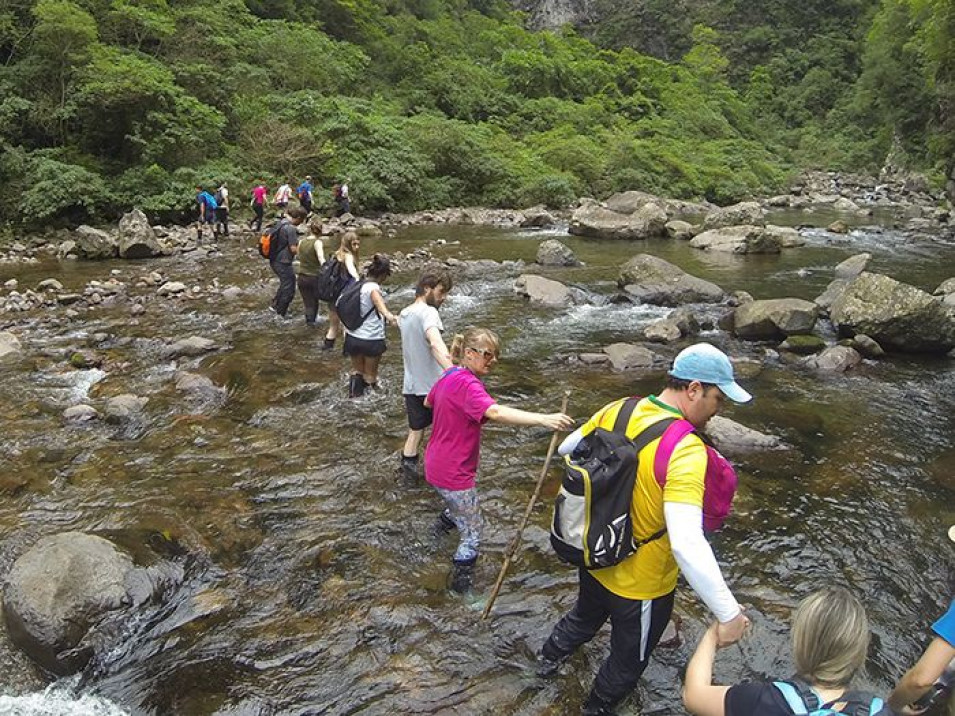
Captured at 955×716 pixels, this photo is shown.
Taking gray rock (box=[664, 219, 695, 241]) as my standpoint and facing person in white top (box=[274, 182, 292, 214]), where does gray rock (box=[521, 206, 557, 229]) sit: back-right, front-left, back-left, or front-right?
front-right

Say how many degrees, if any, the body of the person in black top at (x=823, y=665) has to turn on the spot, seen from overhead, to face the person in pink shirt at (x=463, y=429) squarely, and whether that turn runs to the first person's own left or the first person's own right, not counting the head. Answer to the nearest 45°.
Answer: approximately 45° to the first person's own left

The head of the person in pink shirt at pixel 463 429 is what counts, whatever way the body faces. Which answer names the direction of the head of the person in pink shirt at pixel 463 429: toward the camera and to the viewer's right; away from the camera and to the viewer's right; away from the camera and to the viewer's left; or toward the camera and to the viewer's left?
toward the camera and to the viewer's right

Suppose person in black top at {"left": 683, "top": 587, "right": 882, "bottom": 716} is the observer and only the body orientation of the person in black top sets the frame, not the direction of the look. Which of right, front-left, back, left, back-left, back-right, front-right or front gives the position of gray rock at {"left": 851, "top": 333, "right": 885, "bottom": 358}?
front

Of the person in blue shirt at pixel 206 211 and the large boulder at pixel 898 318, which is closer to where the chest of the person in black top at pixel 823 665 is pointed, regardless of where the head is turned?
the large boulder

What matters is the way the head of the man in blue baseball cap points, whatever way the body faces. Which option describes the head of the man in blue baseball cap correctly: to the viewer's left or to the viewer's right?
to the viewer's right

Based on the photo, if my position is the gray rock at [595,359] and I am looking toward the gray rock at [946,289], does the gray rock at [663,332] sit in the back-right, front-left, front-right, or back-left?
front-left

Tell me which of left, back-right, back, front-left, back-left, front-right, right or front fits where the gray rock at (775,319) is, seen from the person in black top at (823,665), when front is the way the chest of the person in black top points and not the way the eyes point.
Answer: front

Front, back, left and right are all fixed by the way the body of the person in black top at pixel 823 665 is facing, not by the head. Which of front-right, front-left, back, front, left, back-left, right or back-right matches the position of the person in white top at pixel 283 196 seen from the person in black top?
front-left

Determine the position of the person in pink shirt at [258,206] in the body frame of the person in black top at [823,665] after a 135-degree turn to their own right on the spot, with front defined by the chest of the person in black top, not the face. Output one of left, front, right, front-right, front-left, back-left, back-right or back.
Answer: back

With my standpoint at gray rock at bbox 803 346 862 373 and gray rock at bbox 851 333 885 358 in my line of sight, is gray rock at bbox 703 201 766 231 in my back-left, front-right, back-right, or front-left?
front-left

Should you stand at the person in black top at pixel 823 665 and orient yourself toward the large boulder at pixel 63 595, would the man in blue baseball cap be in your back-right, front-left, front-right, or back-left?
front-right

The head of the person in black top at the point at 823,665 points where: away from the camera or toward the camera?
away from the camera

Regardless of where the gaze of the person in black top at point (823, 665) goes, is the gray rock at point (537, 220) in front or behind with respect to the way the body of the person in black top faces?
in front

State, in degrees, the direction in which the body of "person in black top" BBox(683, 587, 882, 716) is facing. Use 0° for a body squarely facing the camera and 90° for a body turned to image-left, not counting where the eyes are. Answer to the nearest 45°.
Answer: approximately 180°

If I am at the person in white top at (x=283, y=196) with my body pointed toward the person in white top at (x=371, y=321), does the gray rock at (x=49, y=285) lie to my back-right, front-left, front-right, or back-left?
front-right
